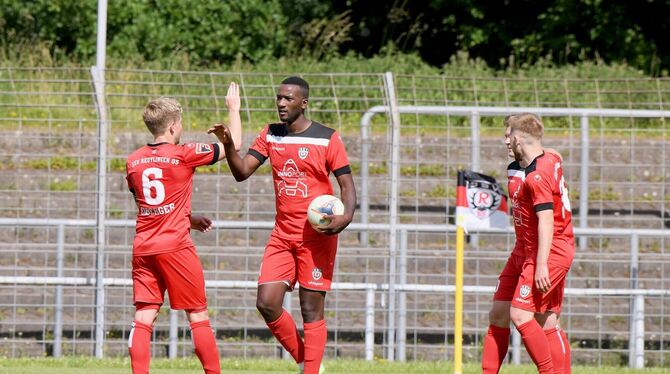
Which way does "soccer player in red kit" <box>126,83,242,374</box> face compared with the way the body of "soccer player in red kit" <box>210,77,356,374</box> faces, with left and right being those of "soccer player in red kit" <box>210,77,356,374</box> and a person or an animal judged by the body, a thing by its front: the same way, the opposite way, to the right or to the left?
the opposite way

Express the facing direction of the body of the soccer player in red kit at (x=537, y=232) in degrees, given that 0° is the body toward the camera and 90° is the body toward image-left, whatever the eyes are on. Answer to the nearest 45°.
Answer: approximately 90°

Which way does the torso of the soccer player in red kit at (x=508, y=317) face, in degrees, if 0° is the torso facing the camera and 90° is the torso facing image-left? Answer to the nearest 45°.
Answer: approximately 45°

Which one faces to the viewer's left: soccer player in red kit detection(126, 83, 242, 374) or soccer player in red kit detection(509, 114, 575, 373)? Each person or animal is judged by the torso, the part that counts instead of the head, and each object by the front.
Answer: soccer player in red kit detection(509, 114, 575, 373)

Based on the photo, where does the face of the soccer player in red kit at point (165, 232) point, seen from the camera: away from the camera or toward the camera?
away from the camera

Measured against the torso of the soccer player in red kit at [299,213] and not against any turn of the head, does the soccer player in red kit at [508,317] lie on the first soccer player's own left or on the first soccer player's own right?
on the first soccer player's own left

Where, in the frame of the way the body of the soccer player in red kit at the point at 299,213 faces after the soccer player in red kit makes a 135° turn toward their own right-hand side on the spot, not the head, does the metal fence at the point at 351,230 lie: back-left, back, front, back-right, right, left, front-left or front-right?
front

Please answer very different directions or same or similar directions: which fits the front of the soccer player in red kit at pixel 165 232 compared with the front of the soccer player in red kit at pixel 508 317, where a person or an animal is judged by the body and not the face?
very different directions

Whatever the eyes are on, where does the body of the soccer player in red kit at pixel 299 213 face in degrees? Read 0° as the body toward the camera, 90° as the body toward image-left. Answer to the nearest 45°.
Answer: approximately 45°

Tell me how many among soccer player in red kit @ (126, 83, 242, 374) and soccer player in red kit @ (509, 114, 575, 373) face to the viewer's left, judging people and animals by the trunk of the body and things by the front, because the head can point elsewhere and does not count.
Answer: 1
